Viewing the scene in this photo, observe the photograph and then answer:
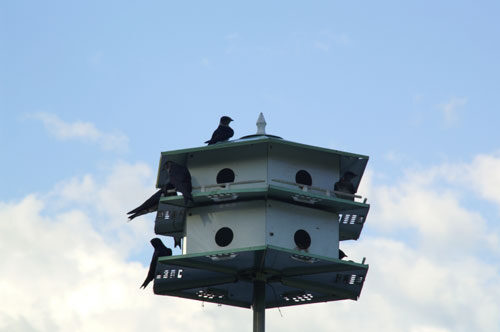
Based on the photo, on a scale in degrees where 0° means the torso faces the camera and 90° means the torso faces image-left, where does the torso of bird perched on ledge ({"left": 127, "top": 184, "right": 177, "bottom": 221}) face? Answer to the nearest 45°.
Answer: approximately 270°

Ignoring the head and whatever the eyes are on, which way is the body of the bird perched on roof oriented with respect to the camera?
to the viewer's right

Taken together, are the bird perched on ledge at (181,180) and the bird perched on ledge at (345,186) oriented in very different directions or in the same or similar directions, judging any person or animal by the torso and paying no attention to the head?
very different directions

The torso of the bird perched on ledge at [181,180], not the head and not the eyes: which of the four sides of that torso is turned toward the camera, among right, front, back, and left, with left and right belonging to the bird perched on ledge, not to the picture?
left
